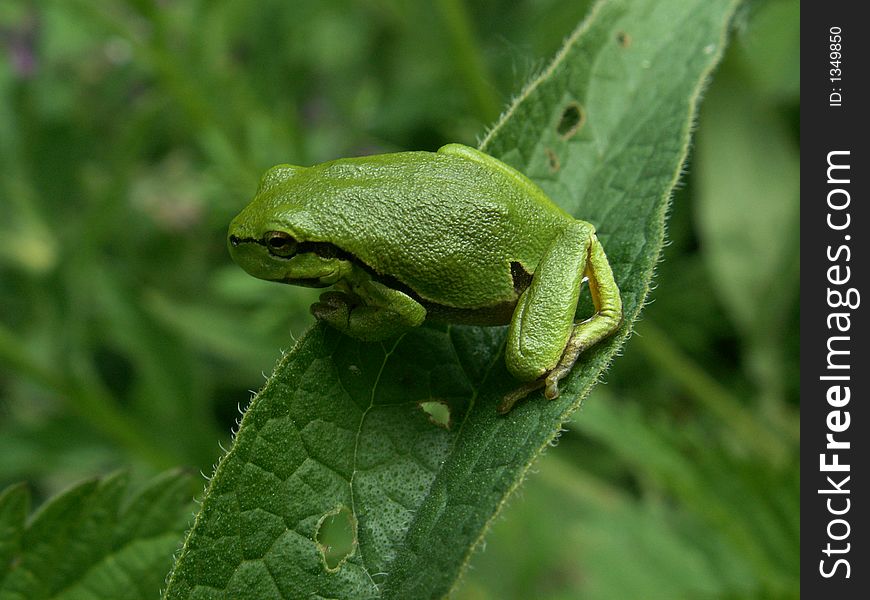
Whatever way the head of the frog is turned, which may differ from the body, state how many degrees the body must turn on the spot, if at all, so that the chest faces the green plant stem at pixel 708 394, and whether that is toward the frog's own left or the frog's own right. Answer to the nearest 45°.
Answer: approximately 135° to the frog's own right

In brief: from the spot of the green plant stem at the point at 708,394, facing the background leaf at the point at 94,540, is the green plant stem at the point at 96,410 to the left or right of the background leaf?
right

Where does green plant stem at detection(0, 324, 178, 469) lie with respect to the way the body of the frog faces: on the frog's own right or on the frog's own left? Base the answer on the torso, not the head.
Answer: on the frog's own right

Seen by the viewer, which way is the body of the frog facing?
to the viewer's left
